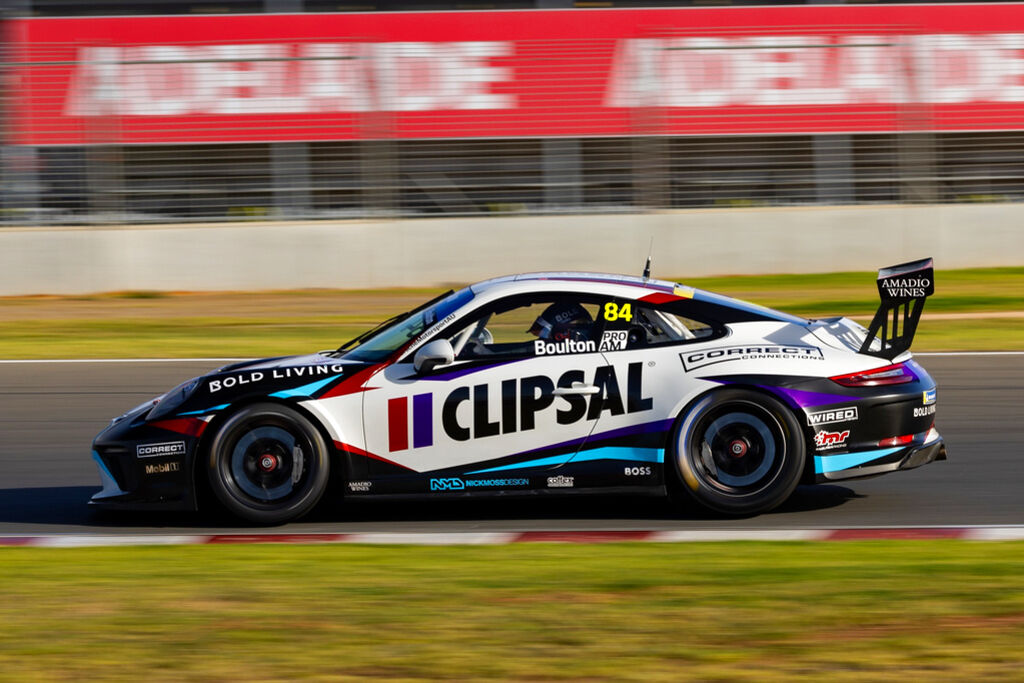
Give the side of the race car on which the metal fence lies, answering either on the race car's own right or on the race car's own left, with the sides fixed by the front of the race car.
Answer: on the race car's own right

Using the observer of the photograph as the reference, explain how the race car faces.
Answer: facing to the left of the viewer
